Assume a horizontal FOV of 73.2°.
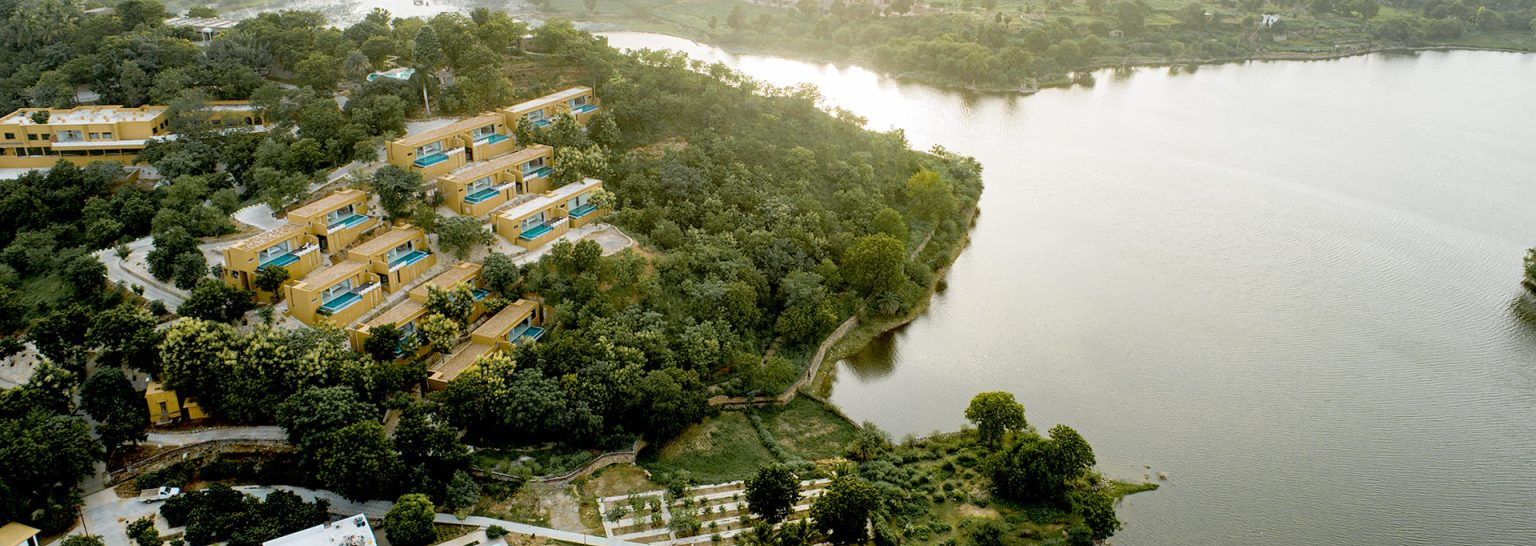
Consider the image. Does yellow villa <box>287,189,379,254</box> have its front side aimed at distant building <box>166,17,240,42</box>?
no

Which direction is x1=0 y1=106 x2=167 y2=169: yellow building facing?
toward the camera

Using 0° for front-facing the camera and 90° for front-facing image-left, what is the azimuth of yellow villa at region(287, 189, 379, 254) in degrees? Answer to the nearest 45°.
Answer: approximately 315°

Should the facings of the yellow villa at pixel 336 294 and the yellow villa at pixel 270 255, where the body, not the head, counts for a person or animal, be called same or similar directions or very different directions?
same or similar directions

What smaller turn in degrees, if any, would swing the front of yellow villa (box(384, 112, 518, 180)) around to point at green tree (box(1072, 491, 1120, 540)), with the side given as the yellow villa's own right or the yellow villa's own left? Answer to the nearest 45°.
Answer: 0° — it already faces it

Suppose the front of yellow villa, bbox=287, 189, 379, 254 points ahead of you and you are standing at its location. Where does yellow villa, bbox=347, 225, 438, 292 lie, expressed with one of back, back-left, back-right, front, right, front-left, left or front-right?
front

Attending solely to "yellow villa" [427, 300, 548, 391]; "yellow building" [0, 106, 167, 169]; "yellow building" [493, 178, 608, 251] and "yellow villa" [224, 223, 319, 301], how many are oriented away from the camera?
0

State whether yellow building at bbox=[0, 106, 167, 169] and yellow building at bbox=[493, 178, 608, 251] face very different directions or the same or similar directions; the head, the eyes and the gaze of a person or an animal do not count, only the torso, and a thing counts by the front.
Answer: same or similar directions

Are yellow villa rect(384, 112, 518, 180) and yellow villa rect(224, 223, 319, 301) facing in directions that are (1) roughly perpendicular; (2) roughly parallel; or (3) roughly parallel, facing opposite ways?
roughly parallel

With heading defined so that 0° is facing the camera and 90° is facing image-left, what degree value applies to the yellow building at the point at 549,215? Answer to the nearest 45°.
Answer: approximately 315°

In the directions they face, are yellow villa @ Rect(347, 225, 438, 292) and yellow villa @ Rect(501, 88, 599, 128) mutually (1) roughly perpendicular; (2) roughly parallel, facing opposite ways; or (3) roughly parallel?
roughly parallel

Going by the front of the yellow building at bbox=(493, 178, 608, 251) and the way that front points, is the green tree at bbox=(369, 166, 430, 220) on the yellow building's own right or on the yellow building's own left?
on the yellow building's own right

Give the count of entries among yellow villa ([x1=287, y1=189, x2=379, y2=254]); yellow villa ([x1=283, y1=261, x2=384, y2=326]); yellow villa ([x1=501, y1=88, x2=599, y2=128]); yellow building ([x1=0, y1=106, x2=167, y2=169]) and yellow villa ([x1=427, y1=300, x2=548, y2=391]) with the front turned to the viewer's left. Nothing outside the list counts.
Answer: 0

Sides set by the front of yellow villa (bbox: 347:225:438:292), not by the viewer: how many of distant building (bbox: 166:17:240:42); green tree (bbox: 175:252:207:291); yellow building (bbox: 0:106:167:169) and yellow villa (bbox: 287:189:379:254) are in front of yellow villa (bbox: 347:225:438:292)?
0

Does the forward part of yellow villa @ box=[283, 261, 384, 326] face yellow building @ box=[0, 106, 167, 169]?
no

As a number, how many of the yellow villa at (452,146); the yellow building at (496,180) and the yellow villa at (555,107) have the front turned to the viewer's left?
0

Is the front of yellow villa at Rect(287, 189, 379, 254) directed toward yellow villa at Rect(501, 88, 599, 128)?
no

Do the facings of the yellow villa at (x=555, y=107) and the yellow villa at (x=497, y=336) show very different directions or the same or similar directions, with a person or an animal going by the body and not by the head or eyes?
same or similar directions

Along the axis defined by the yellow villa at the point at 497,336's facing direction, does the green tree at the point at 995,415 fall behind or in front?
in front

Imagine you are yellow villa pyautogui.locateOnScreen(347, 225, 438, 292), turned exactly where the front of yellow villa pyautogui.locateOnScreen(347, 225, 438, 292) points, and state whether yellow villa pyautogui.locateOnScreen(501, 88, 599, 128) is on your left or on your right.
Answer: on your left

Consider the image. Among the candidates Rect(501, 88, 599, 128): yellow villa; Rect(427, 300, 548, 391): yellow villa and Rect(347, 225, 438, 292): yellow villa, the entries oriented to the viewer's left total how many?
0

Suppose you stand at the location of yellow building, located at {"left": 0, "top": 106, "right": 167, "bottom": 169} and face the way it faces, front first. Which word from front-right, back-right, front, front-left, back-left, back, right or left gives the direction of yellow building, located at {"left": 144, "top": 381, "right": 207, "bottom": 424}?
front

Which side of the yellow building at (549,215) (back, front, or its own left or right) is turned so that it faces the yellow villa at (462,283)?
right

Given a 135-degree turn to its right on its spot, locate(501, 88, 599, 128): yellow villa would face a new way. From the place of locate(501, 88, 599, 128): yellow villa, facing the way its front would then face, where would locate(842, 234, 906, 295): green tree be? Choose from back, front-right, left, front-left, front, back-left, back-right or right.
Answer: back-left

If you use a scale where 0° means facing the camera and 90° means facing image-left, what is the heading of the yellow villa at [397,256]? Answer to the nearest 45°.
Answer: approximately 315°

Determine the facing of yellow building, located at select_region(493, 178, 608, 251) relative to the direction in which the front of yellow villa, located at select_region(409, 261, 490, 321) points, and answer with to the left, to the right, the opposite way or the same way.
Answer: the same way
